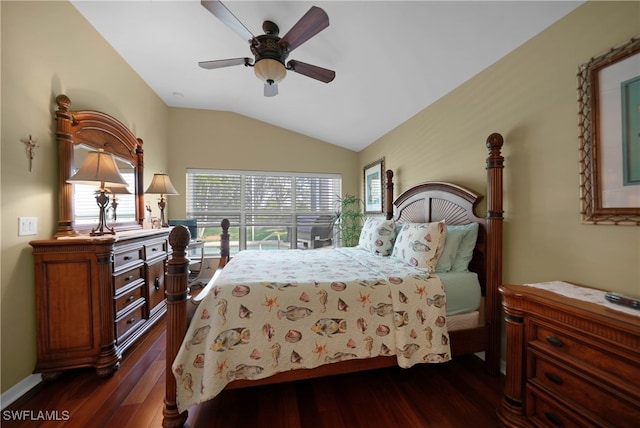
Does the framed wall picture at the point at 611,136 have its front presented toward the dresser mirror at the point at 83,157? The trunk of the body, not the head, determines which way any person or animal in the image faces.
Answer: yes

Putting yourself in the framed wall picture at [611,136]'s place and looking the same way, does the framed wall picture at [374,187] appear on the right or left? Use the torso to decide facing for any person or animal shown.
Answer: on its right

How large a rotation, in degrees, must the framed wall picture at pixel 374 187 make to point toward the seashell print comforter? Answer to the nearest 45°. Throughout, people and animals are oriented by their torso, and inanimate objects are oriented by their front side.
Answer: approximately 45° to its left

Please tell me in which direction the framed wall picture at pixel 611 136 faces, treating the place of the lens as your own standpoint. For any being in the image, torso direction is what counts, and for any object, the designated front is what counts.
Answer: facing the viewer and to the left of the viewer

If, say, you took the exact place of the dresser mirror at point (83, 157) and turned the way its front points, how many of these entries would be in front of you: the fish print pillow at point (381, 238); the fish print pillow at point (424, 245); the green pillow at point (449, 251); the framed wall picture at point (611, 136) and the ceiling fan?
5

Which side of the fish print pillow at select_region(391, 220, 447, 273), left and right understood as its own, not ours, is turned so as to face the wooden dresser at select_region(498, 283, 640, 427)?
left

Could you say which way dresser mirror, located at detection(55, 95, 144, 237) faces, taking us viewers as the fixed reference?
facing the viewer and to the right of the viewer

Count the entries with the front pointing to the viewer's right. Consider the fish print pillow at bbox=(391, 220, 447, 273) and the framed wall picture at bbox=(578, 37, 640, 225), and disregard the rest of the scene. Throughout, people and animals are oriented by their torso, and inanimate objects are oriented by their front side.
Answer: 0

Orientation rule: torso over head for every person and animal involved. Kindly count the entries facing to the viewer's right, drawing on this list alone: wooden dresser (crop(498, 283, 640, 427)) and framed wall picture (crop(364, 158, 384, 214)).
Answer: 0

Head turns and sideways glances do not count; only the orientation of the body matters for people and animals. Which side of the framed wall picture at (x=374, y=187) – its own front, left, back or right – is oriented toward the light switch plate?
front
